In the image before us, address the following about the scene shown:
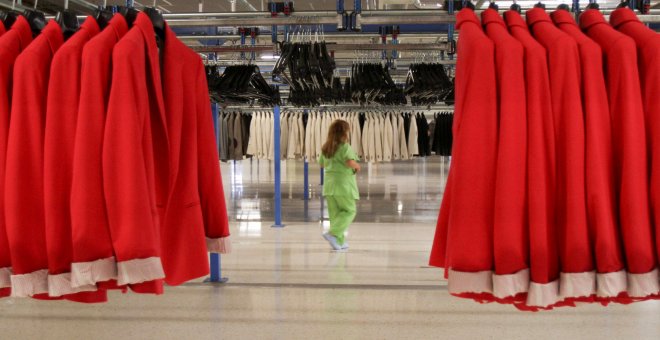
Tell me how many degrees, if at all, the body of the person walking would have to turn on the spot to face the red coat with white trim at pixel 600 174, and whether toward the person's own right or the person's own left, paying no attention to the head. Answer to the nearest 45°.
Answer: approximately 135° to the person's own right

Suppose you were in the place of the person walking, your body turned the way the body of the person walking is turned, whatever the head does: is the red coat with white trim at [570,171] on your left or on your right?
on your right

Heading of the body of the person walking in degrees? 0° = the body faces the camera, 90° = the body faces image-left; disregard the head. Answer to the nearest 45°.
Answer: approximately 225°

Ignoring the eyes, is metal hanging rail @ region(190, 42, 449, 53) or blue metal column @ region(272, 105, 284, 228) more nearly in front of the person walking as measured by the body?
the blue metal column
